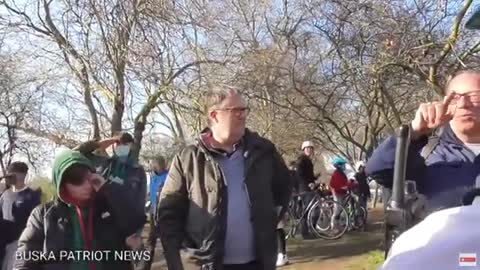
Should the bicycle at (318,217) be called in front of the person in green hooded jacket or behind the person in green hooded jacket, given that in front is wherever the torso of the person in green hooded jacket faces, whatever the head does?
behind

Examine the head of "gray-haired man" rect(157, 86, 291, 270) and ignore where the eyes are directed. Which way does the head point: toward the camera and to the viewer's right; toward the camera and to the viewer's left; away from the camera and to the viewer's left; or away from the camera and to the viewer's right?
toward the camera and to the viewer's right

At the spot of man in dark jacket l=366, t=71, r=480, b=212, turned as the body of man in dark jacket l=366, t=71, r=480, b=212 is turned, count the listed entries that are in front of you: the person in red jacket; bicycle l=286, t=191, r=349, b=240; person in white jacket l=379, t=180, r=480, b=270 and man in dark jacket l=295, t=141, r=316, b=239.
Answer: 1

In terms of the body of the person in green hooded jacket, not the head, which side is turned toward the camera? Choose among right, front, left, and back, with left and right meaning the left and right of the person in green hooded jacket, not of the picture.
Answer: front

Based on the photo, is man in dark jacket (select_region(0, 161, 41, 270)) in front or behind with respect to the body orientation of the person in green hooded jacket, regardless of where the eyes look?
behind

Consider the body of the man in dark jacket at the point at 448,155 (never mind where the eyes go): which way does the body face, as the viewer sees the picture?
toward the camera

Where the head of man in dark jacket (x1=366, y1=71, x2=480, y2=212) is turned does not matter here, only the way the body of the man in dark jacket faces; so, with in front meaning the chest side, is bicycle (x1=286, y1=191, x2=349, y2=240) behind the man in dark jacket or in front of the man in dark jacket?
behind

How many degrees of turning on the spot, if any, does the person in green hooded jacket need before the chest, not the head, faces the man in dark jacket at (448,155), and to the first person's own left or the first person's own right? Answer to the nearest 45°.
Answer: approximately 45° to the first person's own left

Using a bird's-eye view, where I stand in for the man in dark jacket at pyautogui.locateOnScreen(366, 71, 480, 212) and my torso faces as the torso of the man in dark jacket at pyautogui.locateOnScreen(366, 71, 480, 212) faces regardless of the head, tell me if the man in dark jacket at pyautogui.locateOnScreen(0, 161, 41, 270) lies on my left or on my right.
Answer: on my right

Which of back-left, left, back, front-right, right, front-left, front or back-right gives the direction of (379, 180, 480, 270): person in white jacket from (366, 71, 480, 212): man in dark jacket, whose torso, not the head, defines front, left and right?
front

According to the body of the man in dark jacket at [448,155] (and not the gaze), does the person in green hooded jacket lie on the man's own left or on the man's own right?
on the man's own right

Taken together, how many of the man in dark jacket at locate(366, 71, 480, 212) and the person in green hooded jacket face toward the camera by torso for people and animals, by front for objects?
2
